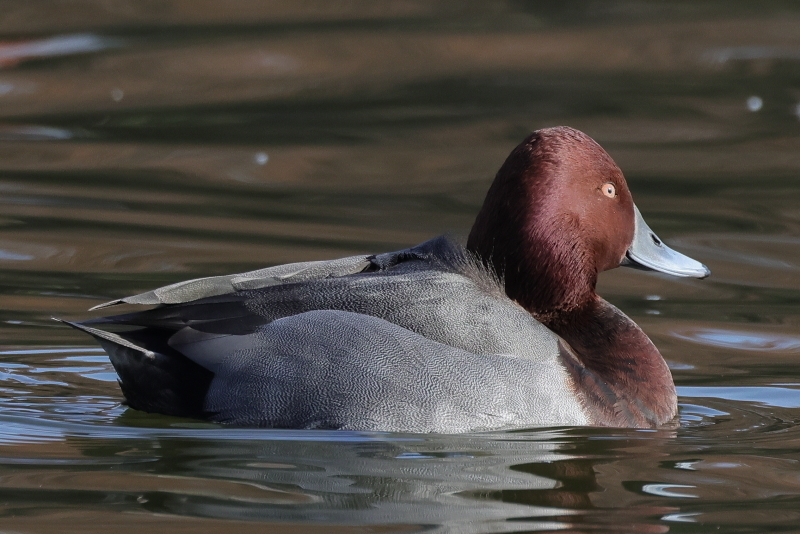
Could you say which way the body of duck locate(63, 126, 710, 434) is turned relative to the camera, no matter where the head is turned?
to the viewer's right

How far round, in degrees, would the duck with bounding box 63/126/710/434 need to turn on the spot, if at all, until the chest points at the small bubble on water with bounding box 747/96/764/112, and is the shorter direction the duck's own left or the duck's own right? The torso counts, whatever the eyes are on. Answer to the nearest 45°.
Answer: approximately 45° to the duck's own left
